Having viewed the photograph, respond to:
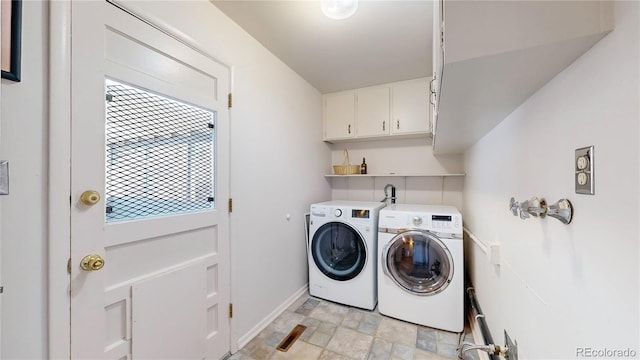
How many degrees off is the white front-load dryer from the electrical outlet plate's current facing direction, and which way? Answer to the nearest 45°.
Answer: approximately 90° to its right

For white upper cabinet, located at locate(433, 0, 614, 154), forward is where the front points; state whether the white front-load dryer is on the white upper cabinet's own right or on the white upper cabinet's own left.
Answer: on the white upper cabinet's own right

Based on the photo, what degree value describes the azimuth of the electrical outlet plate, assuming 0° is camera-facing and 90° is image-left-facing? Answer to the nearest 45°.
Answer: approximately 45°

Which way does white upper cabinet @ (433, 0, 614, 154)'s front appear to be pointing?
to the viewer's left

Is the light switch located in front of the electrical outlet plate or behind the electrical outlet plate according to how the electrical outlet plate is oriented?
in front

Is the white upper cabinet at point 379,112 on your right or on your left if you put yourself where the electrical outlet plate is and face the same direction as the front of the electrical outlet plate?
on your right

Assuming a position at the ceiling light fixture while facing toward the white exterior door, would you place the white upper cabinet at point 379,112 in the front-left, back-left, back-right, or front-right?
back-right

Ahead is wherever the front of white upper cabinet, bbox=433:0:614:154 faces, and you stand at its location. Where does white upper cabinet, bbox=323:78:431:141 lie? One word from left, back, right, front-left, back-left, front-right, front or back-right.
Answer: front-right

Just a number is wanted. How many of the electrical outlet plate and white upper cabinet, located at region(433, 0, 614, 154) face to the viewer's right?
0

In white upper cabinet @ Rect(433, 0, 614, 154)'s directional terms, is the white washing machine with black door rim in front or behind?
in front
